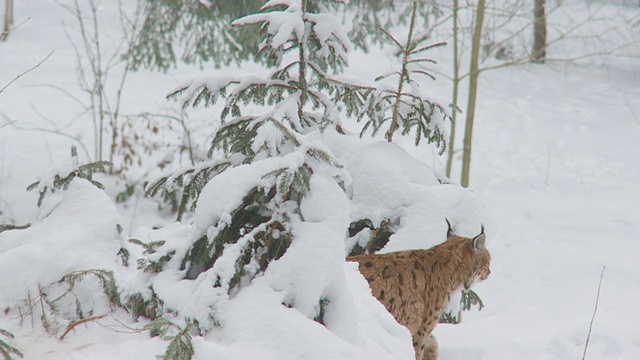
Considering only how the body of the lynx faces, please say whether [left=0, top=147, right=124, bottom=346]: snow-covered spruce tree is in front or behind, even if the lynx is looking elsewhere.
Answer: behind

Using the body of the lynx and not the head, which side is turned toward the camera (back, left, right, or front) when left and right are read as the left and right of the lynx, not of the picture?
right
